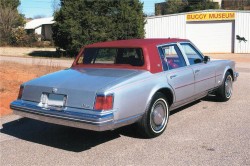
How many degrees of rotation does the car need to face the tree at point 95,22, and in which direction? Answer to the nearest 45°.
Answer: approximately 45° to its left

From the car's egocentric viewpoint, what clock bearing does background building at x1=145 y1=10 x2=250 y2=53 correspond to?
The background building is roughly at 11 o'clock from the car.

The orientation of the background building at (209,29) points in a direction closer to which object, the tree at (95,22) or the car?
the car

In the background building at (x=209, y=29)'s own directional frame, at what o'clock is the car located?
The car is roughly at 12 o'clock from the background building.

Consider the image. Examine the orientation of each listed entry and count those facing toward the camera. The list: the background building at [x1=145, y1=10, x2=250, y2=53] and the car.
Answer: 1

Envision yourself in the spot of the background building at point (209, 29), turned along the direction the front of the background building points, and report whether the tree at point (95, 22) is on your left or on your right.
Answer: on your right

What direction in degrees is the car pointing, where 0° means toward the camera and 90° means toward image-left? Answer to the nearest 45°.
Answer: approximately 225°
